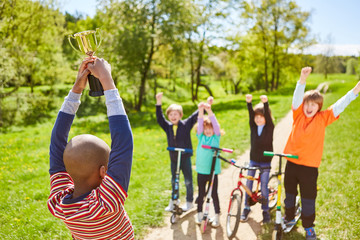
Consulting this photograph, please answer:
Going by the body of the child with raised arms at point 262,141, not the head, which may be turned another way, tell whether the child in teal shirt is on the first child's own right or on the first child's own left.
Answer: on the first child's own right

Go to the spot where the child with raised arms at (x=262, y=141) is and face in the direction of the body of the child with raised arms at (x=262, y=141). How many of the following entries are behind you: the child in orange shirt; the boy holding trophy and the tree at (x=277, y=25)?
1

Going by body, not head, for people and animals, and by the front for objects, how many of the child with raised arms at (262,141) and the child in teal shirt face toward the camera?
2

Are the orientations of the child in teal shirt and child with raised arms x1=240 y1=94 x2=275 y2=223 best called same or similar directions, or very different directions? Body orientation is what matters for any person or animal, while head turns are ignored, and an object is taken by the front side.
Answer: same or similar directions

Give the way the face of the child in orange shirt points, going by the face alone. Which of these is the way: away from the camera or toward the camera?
toward the camera

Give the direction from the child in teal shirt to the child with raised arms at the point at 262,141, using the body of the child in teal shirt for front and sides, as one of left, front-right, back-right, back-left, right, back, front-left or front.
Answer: left

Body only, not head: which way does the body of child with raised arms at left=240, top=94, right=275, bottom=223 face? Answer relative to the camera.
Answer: toward the camera

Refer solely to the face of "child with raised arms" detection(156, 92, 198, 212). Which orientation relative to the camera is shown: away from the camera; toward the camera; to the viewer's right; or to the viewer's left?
toward the camera

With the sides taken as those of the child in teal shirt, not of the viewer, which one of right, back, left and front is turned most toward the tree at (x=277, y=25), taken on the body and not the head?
back

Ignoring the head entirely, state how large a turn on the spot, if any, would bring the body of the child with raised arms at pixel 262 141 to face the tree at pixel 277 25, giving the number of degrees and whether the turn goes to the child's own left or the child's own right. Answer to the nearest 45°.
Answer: approximately 180°

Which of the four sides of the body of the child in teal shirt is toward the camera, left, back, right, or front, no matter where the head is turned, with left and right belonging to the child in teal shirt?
front

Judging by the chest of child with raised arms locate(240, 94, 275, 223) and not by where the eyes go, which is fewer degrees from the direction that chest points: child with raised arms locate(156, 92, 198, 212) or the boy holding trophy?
the boy holding trophy

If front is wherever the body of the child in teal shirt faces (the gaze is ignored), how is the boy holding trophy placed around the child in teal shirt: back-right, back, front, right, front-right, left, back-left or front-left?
front

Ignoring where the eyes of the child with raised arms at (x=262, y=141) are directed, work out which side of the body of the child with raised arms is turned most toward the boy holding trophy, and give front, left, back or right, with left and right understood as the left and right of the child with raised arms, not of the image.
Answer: front
